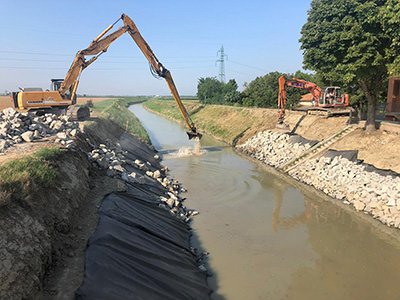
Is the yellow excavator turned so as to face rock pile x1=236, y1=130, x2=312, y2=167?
yes

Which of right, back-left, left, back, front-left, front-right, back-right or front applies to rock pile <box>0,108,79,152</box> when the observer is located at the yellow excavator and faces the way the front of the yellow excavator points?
right

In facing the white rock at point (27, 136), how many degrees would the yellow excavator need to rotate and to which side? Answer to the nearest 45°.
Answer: approximately 90° to its right

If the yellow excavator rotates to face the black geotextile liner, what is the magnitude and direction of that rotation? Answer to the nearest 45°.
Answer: approximately 90° to its right

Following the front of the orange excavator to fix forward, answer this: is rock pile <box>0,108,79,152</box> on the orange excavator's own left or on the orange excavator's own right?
on the orange excavator's own left

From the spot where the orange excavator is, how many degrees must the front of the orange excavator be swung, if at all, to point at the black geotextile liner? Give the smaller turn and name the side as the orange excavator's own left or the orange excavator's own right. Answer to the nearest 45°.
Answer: approximately 90° to the orange excavator's own left

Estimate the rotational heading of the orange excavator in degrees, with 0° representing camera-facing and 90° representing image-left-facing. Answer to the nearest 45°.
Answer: approximately 90°

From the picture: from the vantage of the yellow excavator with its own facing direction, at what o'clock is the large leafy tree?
The large leafy tree is roughly at 1 o'clock from the yellow excavator.

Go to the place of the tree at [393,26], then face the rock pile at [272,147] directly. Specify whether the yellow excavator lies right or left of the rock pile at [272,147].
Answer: left

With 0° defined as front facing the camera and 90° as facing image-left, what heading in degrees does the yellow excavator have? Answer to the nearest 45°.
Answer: approximately 270°

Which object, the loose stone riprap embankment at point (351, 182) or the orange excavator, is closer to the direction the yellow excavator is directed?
the orange excavator

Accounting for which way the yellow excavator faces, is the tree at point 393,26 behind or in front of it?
in front

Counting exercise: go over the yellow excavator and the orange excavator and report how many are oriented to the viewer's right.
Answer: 1

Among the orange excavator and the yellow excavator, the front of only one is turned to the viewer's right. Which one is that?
the yellow excavator
